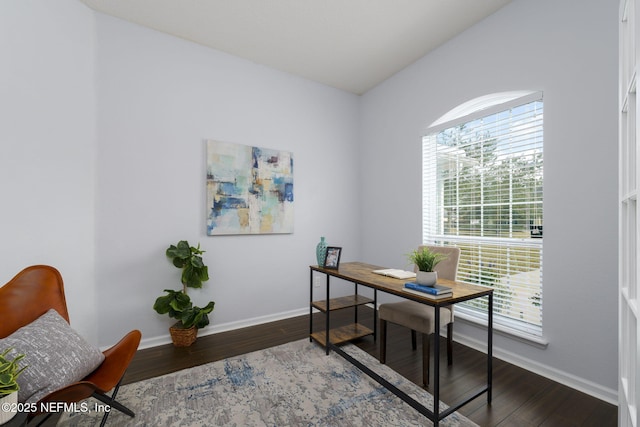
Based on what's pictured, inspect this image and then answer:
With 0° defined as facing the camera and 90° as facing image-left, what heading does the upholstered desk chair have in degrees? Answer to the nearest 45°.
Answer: approximately 45°

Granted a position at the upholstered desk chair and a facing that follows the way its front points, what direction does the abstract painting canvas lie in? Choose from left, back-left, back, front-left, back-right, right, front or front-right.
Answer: front-right

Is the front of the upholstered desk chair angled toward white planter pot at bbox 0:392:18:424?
yes

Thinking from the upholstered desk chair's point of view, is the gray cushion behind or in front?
in front

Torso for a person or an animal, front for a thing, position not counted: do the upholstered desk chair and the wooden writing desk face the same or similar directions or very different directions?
very different directions

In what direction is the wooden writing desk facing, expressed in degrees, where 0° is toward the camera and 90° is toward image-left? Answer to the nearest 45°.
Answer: approximately 225°

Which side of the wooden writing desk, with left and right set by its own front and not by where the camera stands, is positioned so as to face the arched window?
front

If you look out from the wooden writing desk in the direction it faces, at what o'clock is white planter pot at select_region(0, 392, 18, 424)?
The white planter pot is roughly at 6 o'clock from the wooden writing desk.

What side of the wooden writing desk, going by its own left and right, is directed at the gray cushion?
back

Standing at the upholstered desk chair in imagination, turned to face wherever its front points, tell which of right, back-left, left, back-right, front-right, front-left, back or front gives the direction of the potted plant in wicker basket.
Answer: front-right
